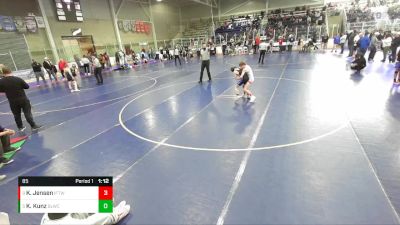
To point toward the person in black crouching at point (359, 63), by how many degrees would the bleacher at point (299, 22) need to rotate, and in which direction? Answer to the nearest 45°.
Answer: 0° — it already faces them

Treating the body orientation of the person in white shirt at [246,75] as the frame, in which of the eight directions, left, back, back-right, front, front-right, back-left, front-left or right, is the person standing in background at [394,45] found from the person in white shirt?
back-right

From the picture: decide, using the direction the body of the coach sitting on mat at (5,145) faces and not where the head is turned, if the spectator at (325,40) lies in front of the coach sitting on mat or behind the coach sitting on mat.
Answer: in front

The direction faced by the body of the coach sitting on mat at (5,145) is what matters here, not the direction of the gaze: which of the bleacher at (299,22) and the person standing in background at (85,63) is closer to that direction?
the bleacher

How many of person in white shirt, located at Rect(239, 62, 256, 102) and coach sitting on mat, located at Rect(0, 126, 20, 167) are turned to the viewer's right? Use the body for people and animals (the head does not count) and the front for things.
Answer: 1

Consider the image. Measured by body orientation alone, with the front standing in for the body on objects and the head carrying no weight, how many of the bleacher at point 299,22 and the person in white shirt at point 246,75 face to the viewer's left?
1

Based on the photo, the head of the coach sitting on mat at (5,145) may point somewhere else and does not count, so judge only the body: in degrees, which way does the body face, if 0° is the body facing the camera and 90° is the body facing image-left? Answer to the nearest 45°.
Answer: approximately 270°

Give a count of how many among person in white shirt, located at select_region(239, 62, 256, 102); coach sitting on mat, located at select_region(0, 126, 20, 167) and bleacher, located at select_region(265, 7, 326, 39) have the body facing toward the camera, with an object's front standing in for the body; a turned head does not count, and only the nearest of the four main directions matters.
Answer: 1

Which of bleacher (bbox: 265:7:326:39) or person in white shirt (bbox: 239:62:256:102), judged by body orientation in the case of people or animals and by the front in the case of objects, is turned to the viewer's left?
the person in white shirt

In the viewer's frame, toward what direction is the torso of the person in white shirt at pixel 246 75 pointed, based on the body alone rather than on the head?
to the viewer's left

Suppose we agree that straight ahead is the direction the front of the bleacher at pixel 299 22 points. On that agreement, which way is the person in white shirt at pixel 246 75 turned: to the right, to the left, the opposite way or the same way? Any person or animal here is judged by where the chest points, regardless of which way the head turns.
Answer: to the right

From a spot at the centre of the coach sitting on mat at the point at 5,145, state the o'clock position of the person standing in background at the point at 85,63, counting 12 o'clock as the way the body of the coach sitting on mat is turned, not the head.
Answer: The person standing in background is roughly at 10 o'clock from the coach sitting on mat.

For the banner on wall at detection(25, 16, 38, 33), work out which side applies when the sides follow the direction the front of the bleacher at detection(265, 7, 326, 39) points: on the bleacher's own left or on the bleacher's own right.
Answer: on the bleacher's own right

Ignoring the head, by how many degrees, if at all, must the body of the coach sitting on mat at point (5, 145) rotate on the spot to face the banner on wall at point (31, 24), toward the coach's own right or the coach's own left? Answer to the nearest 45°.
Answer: approximately 90° to the coach's own left
